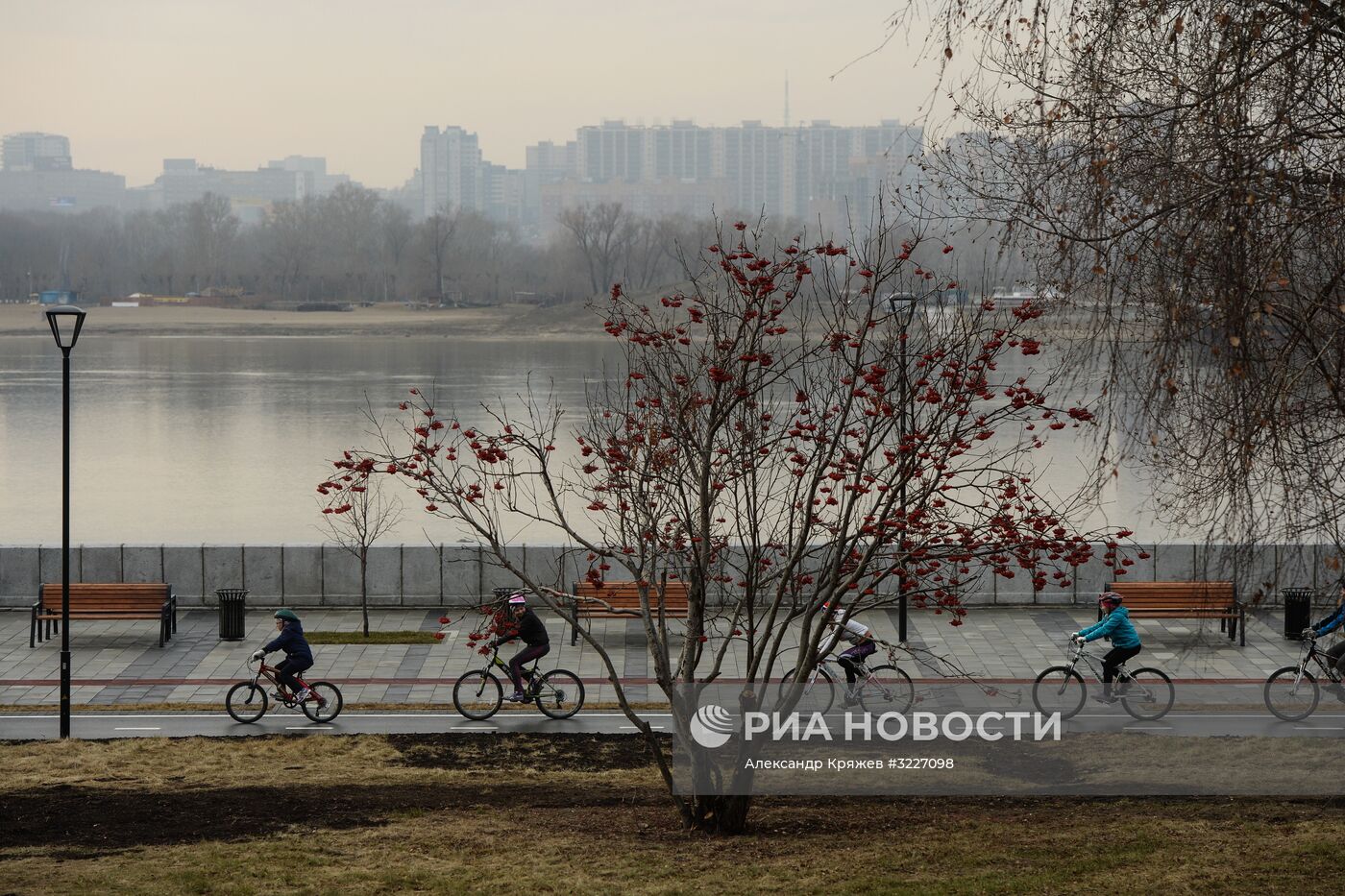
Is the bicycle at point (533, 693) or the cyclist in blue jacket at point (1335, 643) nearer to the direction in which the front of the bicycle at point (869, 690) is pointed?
the bicycle

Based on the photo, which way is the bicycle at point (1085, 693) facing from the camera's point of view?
to the viewer's left

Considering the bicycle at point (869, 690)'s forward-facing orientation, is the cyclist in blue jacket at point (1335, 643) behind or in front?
behind

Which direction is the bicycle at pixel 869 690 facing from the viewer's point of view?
to the viewer's left

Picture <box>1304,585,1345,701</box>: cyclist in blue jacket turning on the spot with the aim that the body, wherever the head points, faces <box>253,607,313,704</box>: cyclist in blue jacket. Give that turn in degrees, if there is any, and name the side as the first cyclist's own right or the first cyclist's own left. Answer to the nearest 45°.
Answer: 0° — they already face them

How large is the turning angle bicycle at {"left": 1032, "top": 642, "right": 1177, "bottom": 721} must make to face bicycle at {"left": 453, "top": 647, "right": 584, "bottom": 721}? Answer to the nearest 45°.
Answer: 0° — it already faces it

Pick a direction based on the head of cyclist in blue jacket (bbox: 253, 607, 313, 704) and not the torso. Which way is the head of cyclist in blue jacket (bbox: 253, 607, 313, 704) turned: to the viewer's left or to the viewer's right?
to the viewer's left

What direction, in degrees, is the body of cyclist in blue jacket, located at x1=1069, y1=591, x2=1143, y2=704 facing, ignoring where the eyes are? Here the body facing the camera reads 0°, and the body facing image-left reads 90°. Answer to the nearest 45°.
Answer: approximately 90°

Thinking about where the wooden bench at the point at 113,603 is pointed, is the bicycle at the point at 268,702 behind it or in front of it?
in front

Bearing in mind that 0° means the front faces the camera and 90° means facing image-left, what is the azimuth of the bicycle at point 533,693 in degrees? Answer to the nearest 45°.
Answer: approximately 90°

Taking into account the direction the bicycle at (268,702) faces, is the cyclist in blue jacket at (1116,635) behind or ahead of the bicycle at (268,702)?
behind

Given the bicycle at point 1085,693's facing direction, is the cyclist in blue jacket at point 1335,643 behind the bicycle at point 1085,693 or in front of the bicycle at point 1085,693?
behind

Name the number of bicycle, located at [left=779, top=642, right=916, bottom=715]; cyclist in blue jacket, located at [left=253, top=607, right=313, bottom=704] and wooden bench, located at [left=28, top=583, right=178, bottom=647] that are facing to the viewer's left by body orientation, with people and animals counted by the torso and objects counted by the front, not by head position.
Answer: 2
